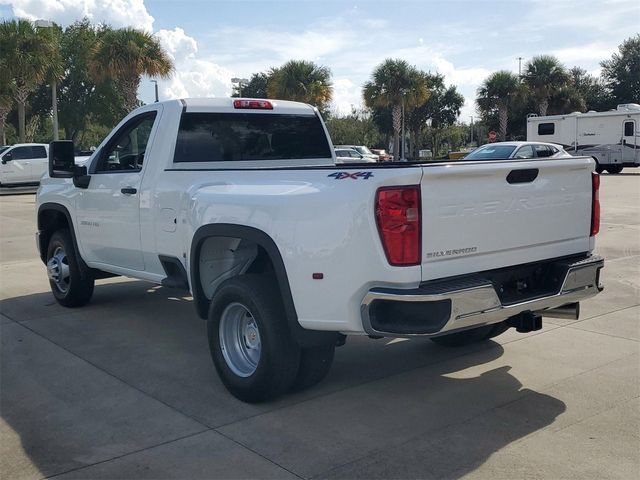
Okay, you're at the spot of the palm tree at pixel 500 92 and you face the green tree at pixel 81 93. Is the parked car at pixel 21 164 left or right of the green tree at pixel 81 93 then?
left

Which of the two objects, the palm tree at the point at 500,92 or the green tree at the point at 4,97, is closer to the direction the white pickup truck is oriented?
the green tree

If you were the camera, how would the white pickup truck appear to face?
facing away from the viewer and to the left of the viewer

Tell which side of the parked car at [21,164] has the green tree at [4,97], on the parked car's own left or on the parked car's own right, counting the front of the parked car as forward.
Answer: on the parked car's own right

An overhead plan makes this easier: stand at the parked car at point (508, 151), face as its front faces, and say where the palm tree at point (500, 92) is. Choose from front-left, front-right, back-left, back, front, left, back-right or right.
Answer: back-right

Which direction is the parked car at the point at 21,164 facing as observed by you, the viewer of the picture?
facing to the left of the viewer

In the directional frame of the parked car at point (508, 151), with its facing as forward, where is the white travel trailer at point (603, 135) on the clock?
The white travel trailer is roughly at 5 o'clock from the parked car.

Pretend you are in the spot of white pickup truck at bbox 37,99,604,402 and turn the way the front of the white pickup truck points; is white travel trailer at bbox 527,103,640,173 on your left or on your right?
on your right
